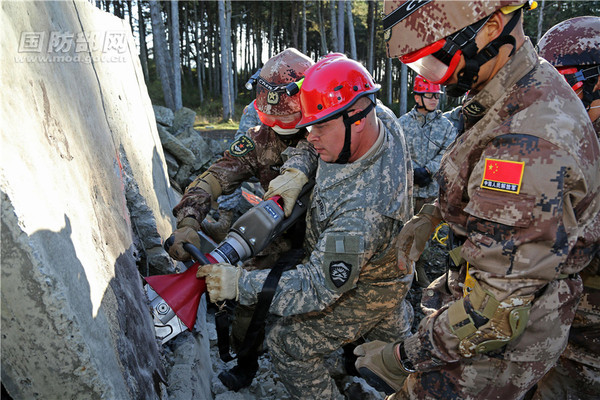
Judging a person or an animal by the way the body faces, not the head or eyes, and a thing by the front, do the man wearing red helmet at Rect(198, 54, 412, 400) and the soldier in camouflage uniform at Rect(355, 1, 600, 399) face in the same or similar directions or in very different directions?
same or similar directions

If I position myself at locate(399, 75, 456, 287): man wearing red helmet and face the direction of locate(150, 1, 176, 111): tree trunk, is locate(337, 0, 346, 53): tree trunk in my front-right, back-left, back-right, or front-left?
front-right

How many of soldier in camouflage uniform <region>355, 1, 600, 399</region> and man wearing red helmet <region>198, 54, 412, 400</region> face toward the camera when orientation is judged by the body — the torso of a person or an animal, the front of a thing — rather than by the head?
0

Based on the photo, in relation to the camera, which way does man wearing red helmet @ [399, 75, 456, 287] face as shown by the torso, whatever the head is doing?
toward the camera

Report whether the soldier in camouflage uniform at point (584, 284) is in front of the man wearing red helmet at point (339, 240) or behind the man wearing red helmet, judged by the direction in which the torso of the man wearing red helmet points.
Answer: behind

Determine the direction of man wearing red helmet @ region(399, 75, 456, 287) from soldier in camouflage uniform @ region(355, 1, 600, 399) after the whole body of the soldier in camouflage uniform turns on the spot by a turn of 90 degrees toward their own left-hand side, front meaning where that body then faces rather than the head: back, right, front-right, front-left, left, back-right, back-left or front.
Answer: back

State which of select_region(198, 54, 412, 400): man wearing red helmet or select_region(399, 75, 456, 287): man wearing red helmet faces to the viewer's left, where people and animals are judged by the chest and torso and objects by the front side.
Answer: select_region(198, 54, 412, 400): man wearing red helmet

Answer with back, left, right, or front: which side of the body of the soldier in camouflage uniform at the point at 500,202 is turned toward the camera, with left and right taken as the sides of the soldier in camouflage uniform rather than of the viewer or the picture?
left

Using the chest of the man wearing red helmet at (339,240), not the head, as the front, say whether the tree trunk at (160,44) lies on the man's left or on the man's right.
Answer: on the man's right

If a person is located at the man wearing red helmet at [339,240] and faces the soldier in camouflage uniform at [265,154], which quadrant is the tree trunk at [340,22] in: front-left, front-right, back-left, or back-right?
front-right

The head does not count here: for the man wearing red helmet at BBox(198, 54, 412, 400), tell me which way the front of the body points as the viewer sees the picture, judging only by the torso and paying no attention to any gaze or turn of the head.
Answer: to the viewer's left

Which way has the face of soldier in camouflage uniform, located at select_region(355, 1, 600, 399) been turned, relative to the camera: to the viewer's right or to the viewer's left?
to the viewer's left
